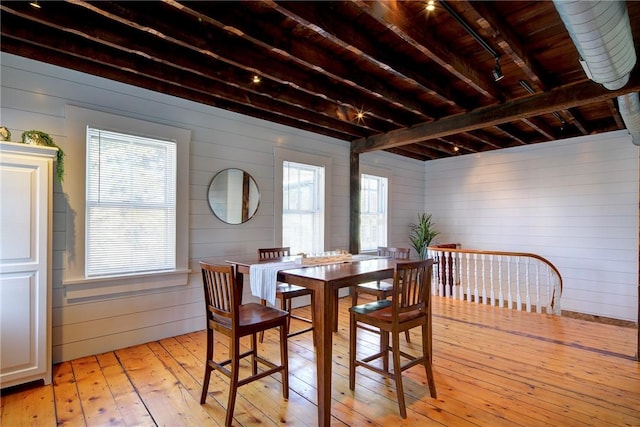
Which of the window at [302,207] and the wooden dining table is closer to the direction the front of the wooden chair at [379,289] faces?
the wooden dining table

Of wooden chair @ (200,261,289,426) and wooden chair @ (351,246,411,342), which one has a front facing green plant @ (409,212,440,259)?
wooden chair @ (200,261,289,426)

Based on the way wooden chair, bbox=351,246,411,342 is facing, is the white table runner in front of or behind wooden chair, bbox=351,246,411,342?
in front

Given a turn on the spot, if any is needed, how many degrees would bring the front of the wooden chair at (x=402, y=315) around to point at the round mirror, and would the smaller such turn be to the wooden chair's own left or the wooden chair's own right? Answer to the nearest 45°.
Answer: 0° — it already faces it

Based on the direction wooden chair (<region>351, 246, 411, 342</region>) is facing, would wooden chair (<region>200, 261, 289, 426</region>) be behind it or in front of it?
in front

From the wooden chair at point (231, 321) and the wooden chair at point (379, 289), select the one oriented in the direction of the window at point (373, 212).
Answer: the wooden chair at point (231, 321)

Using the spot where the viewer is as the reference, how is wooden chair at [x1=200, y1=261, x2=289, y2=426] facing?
facing away from the viewer and to the right of the viewer

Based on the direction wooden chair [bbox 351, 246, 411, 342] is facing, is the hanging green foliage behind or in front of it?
in front

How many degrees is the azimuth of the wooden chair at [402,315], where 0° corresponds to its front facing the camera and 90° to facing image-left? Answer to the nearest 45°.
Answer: approximately 135°

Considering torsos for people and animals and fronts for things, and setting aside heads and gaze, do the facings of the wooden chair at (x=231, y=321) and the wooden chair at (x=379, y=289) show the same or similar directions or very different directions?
very different directions

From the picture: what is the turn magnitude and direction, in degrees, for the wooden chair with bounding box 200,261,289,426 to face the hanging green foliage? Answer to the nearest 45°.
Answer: approximately 90° to its left

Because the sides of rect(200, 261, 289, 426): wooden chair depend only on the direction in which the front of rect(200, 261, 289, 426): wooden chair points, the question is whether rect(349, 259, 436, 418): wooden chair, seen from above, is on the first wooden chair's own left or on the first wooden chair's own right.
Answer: on the first wooden chair's own right
